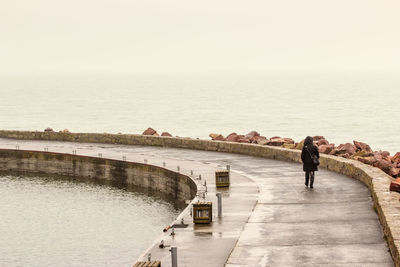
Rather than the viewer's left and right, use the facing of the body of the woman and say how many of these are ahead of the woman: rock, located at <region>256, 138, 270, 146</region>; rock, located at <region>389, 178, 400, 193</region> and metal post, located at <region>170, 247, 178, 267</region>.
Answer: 1

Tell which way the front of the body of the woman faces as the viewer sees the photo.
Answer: away from the camera

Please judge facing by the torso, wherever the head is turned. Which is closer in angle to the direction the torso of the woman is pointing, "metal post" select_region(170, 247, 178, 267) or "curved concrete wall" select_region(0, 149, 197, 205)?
the curved concrete wall

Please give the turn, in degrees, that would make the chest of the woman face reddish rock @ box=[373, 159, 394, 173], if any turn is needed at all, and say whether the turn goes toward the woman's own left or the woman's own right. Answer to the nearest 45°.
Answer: approximately 45° to the woman's own right

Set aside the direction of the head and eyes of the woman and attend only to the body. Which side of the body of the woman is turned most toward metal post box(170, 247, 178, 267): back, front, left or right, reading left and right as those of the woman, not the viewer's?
back

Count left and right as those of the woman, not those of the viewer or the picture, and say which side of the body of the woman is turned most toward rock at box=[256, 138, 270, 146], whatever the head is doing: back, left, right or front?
front

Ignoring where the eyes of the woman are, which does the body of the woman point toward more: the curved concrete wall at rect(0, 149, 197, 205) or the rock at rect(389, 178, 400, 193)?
the curved concrete wall

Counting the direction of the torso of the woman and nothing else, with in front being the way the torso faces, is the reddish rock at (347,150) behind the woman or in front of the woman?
in front
